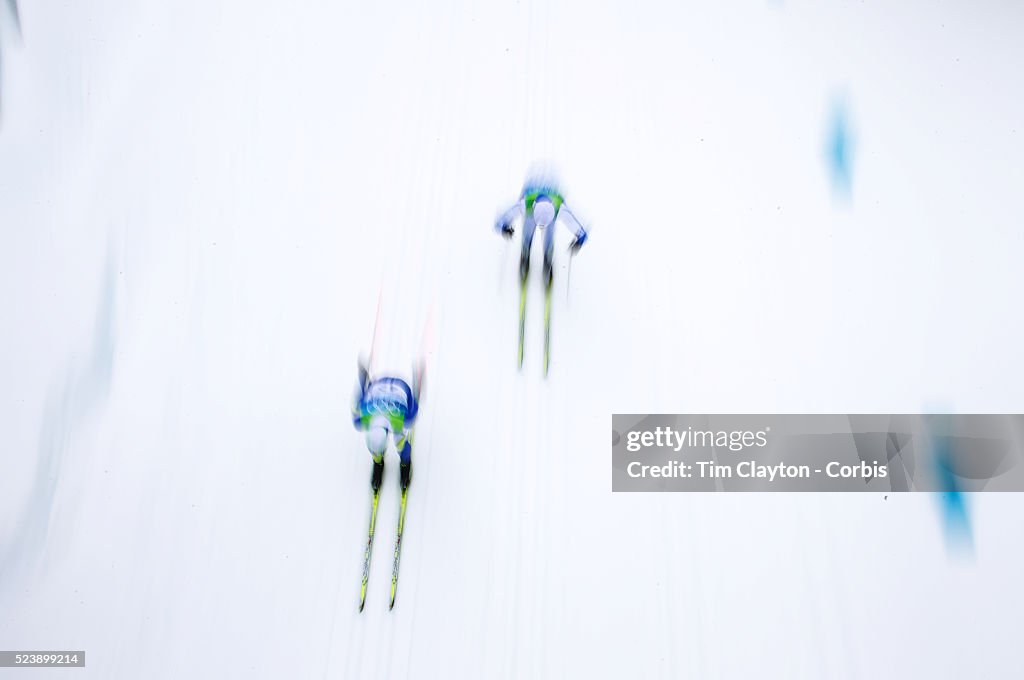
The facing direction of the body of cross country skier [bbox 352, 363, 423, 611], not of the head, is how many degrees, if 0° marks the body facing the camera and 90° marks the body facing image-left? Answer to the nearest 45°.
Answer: approximately 0°

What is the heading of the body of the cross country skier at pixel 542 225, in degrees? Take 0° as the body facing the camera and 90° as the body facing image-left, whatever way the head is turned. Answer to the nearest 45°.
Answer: approximately 0°

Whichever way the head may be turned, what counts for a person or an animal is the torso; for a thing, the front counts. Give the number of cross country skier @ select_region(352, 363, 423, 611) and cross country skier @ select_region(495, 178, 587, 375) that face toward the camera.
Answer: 2
